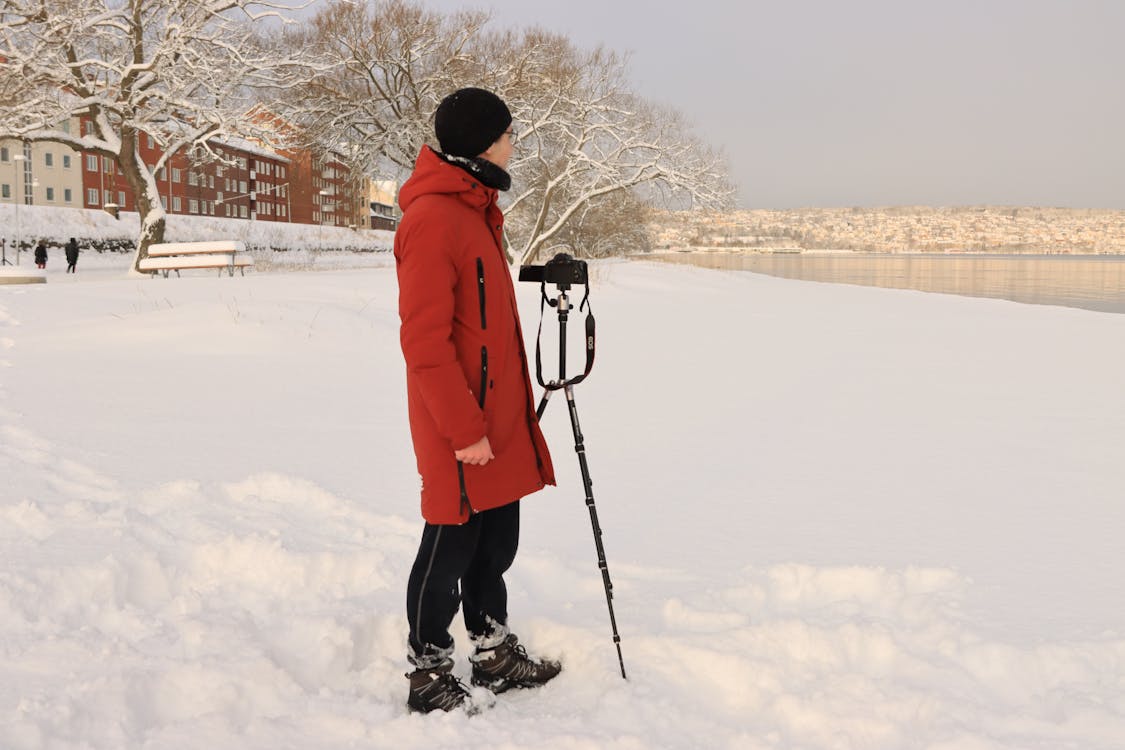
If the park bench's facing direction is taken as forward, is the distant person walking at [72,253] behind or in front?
behind

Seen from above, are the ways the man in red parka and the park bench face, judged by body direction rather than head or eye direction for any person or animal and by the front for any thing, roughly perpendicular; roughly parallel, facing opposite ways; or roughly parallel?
roughly perpendicular

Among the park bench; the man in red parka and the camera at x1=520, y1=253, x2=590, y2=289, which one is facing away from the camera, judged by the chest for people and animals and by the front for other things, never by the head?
the camera

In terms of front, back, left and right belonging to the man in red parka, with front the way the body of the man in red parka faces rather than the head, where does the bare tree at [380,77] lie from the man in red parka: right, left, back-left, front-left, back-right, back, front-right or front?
left

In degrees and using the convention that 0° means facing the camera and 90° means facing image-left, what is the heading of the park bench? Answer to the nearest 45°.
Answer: approximately 0°
